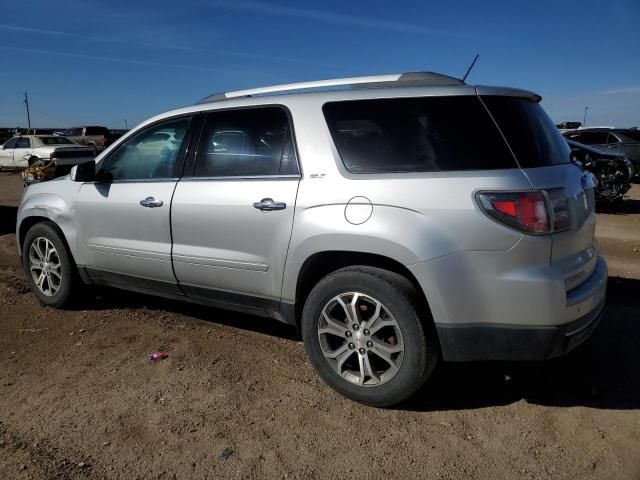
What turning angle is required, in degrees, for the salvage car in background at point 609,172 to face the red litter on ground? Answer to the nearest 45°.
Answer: approximately 45° to its right

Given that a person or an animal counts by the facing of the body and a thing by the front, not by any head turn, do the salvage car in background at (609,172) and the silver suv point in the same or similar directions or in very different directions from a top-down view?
very different directions

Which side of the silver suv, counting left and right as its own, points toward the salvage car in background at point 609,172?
right

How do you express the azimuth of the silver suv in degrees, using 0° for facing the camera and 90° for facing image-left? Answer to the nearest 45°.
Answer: approximately 135°

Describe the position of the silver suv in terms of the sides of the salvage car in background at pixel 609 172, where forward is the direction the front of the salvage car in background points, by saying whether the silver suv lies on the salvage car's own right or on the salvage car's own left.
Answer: on the salvage car's own right
